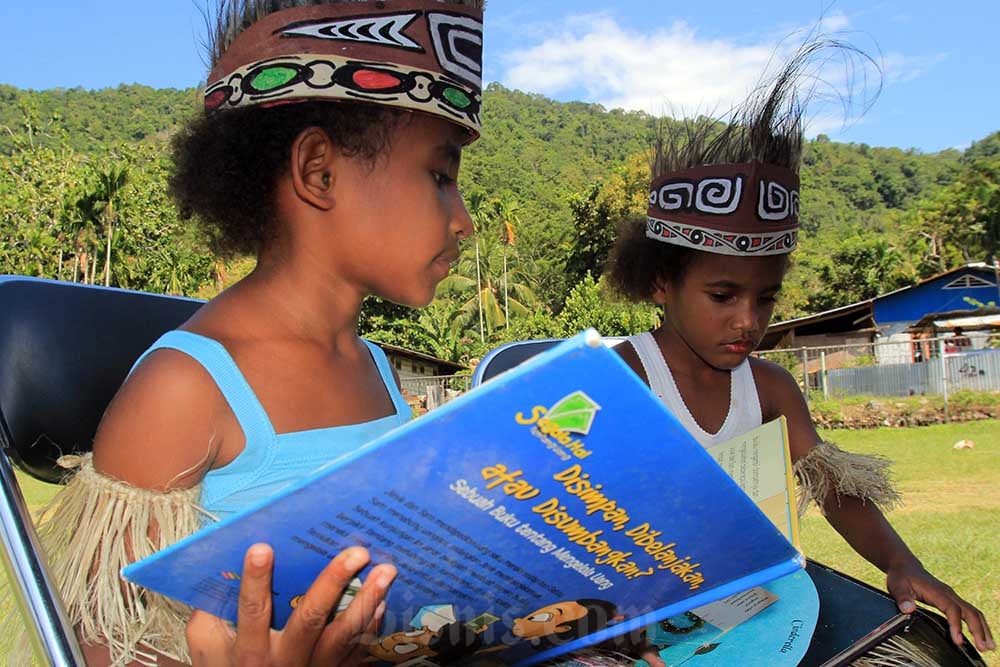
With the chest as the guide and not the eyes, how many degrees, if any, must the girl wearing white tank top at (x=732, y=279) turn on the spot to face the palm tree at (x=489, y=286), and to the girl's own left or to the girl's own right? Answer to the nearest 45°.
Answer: approximately 135° to the girl's own left

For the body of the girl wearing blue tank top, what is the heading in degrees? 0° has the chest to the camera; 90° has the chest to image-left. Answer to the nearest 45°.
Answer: approximately 315°

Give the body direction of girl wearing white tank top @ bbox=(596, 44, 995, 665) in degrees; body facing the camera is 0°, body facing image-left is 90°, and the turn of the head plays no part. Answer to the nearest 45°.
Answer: approximately 315°

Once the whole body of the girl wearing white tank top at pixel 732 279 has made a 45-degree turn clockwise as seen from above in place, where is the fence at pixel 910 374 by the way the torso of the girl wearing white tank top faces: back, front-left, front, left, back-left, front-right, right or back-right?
back

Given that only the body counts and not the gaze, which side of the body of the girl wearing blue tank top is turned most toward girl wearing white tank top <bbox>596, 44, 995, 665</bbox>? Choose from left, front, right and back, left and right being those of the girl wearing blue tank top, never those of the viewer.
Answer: left

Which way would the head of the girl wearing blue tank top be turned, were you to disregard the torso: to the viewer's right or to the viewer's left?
to the viewer's right

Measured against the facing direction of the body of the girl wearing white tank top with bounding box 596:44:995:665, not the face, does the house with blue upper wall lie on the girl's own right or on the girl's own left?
on the girl's own left

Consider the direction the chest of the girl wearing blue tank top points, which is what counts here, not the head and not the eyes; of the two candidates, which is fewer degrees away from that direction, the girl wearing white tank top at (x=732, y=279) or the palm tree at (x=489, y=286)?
the girl wearing white tank top

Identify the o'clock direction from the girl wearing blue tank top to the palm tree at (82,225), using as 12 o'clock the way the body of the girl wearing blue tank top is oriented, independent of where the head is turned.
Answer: The palm tree is roughly at 7 o'clock from the girl wearing blue tank top.

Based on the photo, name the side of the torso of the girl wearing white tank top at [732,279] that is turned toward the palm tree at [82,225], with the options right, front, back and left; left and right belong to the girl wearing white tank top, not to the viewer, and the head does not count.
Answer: back

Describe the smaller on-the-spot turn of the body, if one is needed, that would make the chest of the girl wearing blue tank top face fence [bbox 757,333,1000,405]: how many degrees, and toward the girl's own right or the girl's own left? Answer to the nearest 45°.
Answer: approximately 90° to the girl's own left

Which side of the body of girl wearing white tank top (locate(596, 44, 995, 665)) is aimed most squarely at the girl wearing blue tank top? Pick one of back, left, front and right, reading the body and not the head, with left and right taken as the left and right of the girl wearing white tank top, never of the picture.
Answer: right

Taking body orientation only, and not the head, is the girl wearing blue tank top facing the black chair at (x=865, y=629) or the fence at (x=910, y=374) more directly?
the black chair
